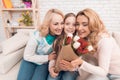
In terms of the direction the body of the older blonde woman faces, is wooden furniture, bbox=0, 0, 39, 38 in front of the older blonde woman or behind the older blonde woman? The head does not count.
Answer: behind

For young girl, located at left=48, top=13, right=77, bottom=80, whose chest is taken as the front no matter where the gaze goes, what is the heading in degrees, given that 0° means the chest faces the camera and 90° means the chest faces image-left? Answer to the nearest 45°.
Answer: approximately 0°

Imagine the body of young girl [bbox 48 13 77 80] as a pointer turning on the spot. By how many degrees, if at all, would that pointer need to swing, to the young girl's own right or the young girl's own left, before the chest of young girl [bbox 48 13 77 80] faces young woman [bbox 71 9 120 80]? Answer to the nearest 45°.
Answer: approximately 90° to the young girl's own left

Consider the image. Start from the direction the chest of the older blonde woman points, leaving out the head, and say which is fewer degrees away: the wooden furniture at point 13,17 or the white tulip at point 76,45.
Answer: the white tulip

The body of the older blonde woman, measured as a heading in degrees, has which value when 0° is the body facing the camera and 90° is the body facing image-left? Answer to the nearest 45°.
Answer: approximately 315°
